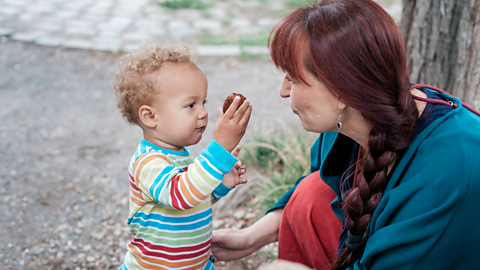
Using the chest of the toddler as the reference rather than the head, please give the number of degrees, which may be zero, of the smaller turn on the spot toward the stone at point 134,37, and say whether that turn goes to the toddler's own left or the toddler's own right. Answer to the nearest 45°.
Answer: approximately 90° to the toddler's own left

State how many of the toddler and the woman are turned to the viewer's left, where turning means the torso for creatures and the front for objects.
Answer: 1

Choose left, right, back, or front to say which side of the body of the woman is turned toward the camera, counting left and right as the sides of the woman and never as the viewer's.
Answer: left

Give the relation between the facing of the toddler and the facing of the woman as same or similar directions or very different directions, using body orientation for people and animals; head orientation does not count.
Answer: very different directions

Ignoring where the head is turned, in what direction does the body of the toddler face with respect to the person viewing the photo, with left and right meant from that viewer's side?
facing to the right of the viewer

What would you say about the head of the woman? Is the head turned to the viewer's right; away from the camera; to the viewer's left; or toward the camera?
to the viewer's left

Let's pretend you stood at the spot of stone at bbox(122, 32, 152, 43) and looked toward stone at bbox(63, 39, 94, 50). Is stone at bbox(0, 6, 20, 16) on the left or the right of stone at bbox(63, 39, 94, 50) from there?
right

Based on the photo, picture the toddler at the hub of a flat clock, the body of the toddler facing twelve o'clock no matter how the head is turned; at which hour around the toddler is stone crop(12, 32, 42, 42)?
The stone is roughly at 8 o'clock from the toddler.

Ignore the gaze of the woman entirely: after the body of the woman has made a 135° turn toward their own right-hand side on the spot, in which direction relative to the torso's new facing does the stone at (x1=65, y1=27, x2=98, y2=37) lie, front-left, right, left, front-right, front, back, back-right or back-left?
left

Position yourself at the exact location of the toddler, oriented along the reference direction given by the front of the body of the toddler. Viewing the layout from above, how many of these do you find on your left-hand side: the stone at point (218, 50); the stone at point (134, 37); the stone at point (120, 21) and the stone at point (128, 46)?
4

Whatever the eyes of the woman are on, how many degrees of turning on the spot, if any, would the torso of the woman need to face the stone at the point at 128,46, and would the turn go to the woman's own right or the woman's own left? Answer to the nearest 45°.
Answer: approximately 45° to the woman's own right
